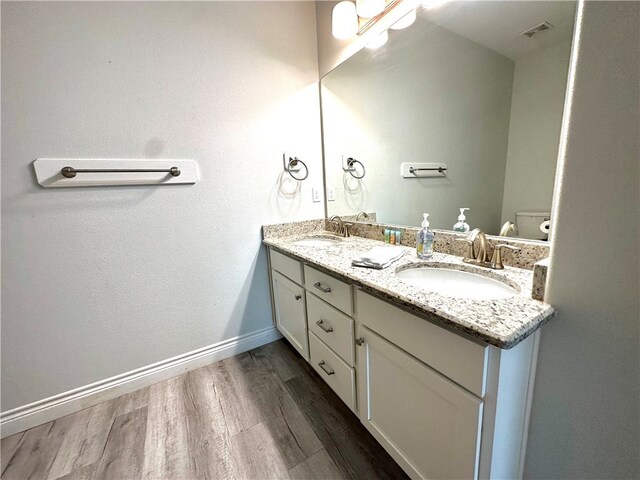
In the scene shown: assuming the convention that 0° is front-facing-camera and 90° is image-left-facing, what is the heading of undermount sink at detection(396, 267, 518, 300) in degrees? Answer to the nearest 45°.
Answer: approximately 45°

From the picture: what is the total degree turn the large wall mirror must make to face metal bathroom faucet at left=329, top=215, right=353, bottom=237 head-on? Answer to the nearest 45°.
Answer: approximately 45° to its right

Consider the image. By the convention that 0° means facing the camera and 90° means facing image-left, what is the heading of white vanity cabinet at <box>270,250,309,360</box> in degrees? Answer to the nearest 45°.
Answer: approximately 45°

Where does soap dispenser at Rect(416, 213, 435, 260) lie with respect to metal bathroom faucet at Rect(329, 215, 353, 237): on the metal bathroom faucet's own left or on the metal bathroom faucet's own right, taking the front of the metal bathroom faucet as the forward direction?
on the metal bathroom faucet's own left

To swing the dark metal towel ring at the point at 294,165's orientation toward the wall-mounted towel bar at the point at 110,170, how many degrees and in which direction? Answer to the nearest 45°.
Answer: approximately 90° to its right

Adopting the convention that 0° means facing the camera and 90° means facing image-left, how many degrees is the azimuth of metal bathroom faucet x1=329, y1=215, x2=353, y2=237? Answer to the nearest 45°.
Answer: approximately 45°

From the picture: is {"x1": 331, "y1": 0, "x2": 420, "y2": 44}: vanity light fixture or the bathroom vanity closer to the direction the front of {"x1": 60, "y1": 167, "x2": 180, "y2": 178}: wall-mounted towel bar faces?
the bathroom vanity

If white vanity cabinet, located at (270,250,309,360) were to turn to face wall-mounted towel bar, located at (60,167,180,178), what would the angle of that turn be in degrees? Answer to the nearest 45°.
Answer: approximately 45° to its right

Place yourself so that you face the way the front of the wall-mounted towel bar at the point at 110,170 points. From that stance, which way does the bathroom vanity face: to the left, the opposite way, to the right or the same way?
to the right

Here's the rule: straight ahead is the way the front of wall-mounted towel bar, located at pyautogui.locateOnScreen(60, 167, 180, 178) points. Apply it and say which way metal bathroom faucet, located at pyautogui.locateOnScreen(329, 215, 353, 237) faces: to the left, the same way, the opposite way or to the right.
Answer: to the right
